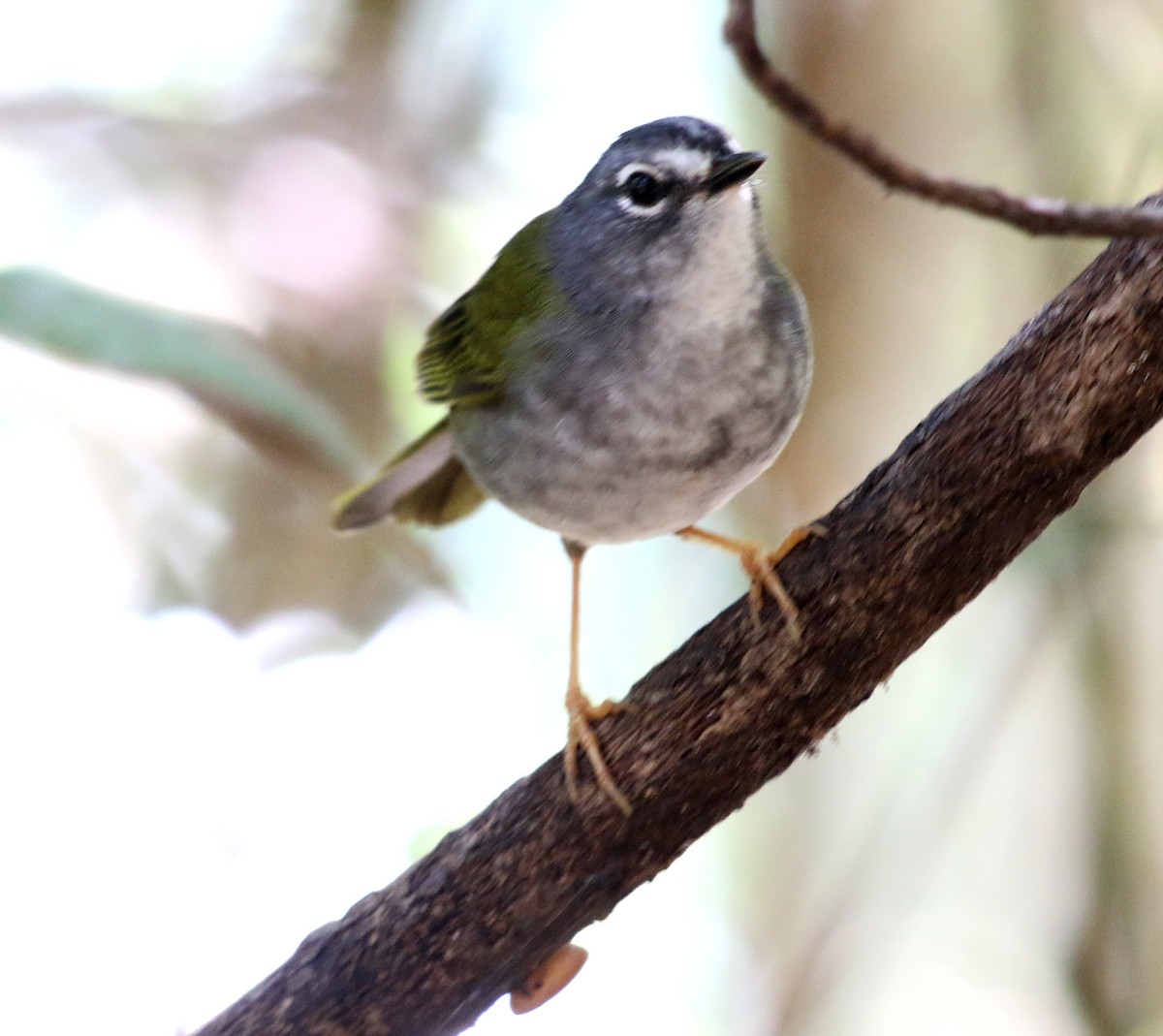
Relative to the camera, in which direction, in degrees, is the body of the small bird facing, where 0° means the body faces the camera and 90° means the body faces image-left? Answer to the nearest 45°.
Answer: approximately 315°
